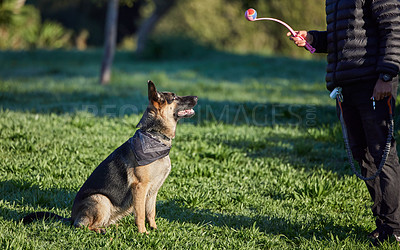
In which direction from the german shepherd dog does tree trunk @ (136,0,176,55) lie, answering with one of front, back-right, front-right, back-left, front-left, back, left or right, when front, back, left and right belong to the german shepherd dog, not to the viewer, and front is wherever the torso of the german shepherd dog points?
left

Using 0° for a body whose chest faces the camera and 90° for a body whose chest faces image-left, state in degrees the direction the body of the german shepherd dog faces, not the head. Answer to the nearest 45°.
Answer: approximately 270°
